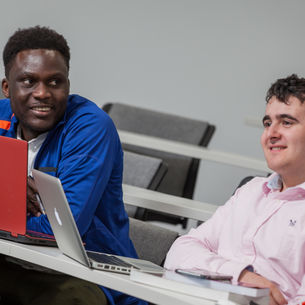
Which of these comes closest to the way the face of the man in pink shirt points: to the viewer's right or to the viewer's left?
to the viewer's left

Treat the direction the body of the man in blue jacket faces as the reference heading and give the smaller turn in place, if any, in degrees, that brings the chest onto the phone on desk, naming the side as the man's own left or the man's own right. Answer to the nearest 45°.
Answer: approximately 90° to the man's own left

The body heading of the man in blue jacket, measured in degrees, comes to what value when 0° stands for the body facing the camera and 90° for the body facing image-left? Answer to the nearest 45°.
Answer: approximately 45°

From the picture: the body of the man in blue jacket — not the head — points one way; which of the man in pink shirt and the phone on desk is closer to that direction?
the phone on desk

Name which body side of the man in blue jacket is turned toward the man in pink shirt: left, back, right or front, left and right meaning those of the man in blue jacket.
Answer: left
